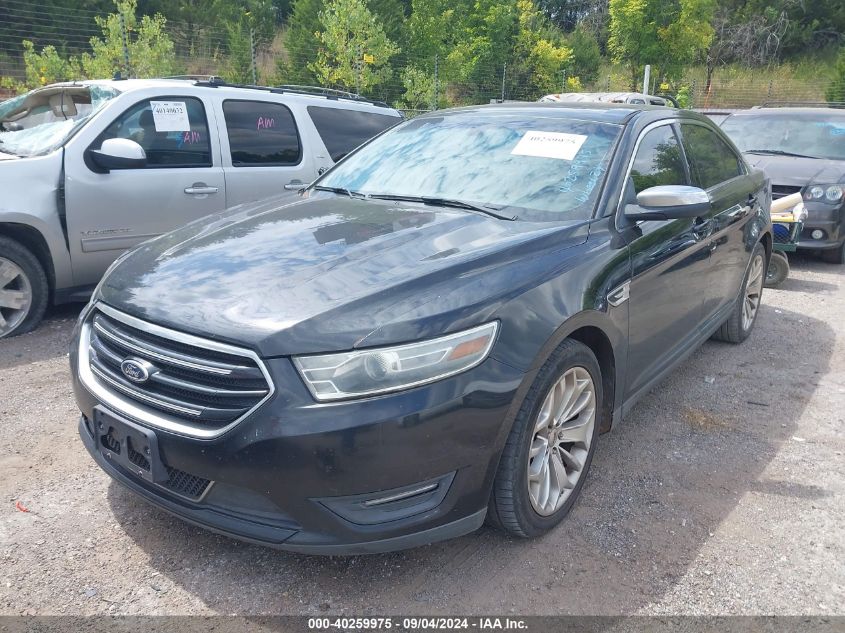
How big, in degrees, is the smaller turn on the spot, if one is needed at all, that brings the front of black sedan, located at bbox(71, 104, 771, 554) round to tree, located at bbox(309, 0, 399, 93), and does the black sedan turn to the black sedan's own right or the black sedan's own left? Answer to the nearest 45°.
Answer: approximately 135° to the black sedan's own right

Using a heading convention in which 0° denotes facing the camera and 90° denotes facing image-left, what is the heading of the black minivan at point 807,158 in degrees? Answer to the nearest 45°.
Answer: approximately 45°

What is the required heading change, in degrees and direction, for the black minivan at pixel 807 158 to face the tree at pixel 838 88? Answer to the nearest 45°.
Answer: approximately 135° to its right

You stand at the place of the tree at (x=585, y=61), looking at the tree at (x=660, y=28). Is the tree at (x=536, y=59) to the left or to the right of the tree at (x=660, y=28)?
right

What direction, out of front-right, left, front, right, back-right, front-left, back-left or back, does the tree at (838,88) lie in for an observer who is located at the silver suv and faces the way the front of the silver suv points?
back

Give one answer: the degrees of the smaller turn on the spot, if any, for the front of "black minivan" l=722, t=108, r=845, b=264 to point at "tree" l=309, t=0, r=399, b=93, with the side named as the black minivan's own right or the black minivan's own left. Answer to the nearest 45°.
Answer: approximately 90° to the black minivan's own right

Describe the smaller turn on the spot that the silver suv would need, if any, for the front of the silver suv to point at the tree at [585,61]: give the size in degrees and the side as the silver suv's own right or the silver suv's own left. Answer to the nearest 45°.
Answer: approximately 180°

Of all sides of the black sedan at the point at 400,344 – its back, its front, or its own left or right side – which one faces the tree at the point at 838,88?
back

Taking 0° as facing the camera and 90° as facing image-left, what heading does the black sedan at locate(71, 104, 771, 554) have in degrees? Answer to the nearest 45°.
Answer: approximately 45°
